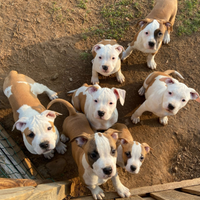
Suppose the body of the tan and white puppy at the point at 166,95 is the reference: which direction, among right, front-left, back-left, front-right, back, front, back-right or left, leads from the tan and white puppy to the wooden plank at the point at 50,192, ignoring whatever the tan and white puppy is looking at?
front-right

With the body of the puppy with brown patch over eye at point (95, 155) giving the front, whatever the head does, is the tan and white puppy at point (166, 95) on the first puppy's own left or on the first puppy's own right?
on the first puppy's own left

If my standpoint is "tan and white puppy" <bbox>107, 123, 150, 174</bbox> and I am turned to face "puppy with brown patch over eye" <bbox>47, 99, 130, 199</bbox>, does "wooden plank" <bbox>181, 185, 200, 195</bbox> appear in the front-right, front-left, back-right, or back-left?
back-left

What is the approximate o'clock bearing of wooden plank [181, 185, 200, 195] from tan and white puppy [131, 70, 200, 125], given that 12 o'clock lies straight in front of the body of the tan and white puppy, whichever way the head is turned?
The wooden plank is roughly at 12 o'clock from the tan and white puppy.

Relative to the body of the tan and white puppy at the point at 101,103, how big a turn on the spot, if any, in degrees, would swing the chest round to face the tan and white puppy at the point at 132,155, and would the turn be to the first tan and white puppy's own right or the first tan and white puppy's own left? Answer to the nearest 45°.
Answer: approximately 45° to the first tan and white puppy's own right

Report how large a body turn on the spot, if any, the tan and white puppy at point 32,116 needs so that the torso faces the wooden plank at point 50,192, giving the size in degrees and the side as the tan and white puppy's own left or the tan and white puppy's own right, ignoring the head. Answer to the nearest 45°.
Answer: approximately 45° to the tan and white puppy's own right

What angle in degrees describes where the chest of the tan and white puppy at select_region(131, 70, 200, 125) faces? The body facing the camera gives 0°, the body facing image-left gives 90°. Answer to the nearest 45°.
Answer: approximately 0°
